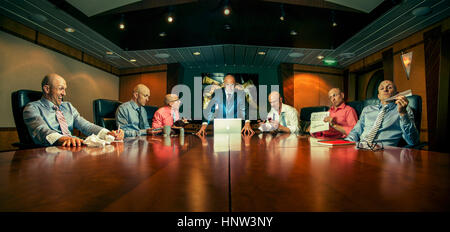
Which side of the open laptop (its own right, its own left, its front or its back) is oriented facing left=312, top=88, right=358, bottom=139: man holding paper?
right

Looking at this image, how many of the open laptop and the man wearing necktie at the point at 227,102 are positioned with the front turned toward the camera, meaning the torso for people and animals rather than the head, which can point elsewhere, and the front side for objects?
1

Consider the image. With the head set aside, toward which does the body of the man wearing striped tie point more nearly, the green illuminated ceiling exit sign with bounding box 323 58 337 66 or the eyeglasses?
the eyeglasses

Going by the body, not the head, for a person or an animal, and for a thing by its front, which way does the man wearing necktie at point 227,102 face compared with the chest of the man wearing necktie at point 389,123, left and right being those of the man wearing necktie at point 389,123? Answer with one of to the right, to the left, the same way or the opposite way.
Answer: to the left

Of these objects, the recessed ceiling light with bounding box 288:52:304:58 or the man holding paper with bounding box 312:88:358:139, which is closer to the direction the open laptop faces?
the recessed ceiling light

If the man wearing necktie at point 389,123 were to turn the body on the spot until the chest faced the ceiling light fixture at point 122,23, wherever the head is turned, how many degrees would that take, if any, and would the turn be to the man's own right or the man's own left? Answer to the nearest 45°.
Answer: approximately 45° to the man's own right

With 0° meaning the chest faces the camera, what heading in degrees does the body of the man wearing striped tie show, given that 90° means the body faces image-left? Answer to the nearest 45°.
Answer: approximately 315°

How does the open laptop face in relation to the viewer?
away from the camera

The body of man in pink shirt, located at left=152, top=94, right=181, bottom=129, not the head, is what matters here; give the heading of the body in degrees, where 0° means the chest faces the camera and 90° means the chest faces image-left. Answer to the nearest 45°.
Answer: approximately 315°

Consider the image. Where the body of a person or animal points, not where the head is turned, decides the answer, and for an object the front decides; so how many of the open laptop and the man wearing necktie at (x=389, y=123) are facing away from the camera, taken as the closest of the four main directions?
1
